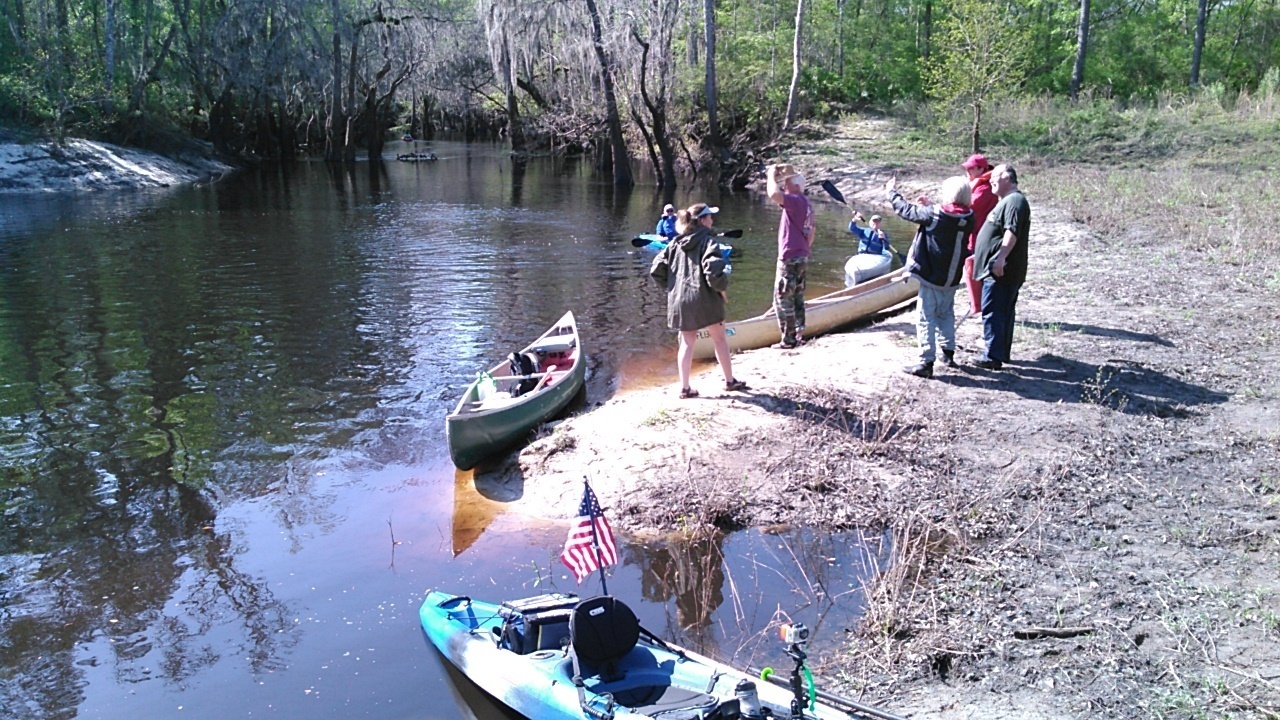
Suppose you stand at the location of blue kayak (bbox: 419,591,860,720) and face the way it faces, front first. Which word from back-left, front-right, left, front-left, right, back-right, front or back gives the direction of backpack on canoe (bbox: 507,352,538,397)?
back-left

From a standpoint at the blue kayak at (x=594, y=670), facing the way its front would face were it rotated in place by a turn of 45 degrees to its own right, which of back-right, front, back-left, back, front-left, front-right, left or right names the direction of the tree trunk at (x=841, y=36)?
back

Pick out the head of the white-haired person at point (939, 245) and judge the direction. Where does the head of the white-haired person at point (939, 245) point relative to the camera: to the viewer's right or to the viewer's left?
to the viewer's left

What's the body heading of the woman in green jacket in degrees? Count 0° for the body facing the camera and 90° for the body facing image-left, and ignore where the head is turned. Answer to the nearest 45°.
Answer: approximately 225°

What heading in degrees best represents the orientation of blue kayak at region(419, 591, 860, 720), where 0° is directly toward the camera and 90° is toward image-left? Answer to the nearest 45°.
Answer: approximately 315°
